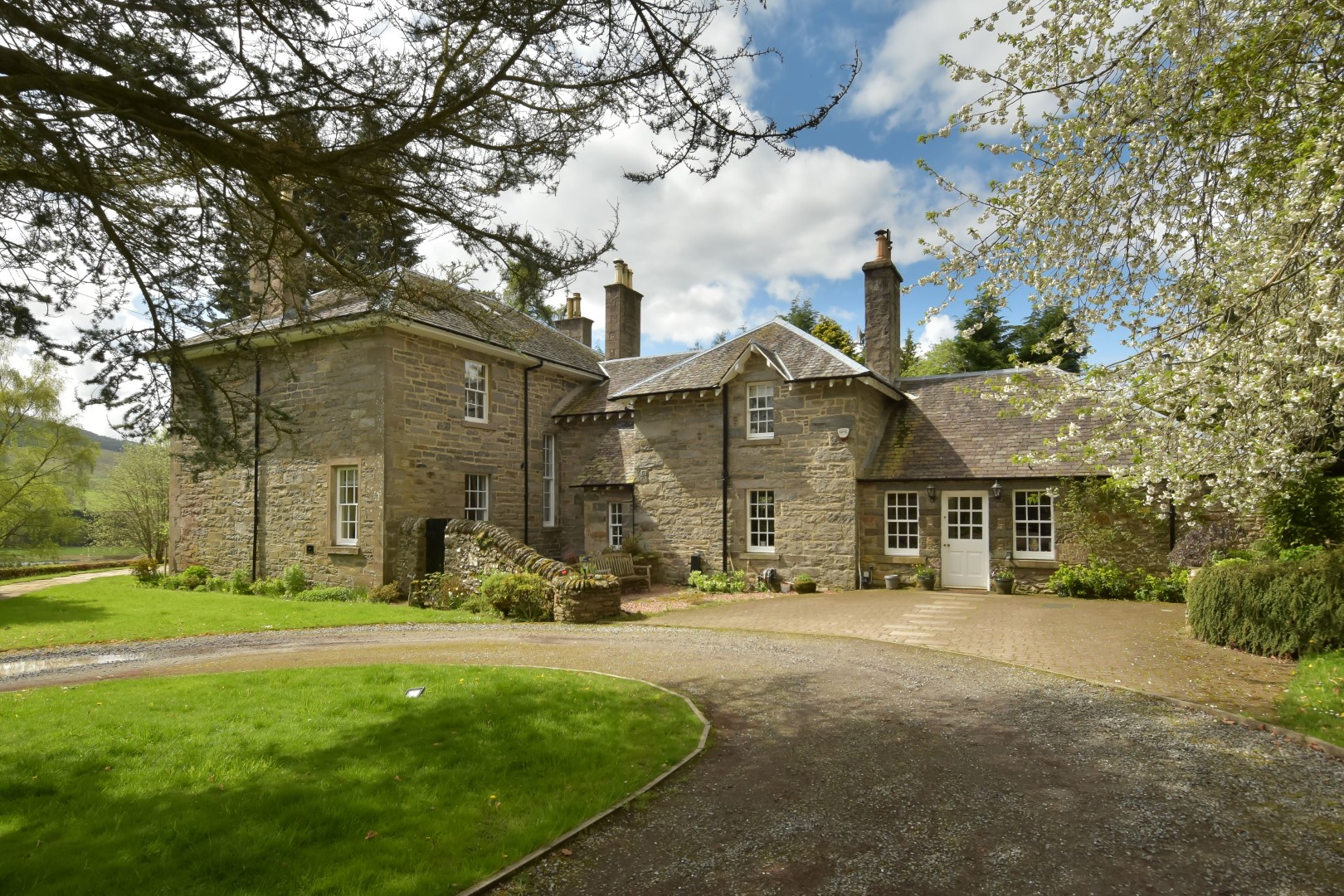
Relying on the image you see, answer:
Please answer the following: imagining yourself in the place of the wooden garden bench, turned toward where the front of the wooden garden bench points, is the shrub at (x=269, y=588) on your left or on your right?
on your right

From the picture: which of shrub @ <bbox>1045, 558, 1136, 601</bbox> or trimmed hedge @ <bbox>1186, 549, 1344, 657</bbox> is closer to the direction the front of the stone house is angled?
the trimmed hedge

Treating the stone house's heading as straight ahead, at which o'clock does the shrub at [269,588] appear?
The shrub is roughly at 3 o'clock from the stone house.

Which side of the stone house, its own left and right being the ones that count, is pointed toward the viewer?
front

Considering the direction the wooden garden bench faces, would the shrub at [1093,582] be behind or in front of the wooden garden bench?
in front

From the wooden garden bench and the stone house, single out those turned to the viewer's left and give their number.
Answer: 0

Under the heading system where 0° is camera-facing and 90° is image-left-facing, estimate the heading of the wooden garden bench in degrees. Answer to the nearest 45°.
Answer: approximately 315°

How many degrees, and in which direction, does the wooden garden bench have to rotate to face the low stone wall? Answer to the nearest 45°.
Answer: approximately 45° to its right
